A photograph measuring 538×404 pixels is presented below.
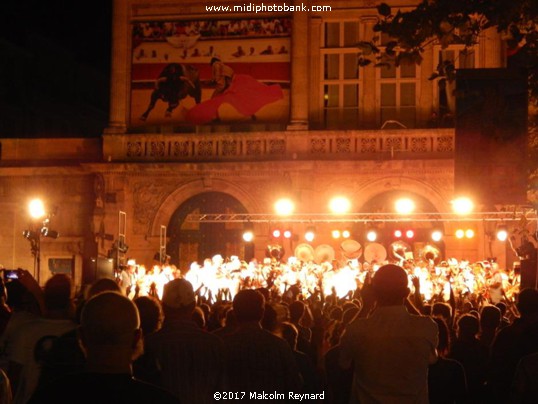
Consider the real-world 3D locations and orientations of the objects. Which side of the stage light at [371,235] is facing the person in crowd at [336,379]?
front

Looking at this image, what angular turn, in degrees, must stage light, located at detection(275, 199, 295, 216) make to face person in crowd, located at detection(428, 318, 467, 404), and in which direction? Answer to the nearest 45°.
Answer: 0° — it already faces them

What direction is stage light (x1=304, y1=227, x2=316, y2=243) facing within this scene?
toward the camera

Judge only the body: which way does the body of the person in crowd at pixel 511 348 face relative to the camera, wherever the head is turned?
away from the camera

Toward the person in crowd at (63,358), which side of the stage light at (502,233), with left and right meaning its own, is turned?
front

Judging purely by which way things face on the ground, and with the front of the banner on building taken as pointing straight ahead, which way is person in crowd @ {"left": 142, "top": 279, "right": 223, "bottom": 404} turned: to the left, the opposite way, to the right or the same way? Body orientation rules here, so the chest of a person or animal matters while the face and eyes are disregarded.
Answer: the opposite way

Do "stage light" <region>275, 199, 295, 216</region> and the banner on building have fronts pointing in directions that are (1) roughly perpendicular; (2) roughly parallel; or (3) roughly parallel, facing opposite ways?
roughly parallel

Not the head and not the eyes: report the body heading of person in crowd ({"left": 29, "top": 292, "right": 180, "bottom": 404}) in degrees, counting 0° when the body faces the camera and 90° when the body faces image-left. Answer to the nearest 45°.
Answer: approximately 180°

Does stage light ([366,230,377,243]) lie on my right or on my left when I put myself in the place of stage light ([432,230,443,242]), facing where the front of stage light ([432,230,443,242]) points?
on my right

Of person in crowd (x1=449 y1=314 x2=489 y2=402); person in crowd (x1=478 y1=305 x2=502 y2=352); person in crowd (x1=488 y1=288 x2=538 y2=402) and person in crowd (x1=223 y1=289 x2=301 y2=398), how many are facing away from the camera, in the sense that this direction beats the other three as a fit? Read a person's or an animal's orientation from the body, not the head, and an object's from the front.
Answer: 4

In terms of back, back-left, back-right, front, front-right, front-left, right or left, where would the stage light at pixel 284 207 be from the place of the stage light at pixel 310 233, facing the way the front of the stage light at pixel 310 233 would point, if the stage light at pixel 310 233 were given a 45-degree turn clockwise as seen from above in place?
right

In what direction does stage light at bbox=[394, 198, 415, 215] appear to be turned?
toward the camera

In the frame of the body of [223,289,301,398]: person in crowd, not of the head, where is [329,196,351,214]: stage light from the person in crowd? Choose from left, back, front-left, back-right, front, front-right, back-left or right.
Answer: front

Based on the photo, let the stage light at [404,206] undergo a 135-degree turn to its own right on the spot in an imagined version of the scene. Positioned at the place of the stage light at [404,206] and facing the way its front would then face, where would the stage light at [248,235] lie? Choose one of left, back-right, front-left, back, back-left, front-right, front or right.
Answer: front-left

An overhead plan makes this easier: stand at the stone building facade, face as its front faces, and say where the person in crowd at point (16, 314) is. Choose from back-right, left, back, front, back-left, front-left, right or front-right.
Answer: front

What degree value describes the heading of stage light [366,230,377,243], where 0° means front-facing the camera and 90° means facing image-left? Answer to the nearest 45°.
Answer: approximately 0°
